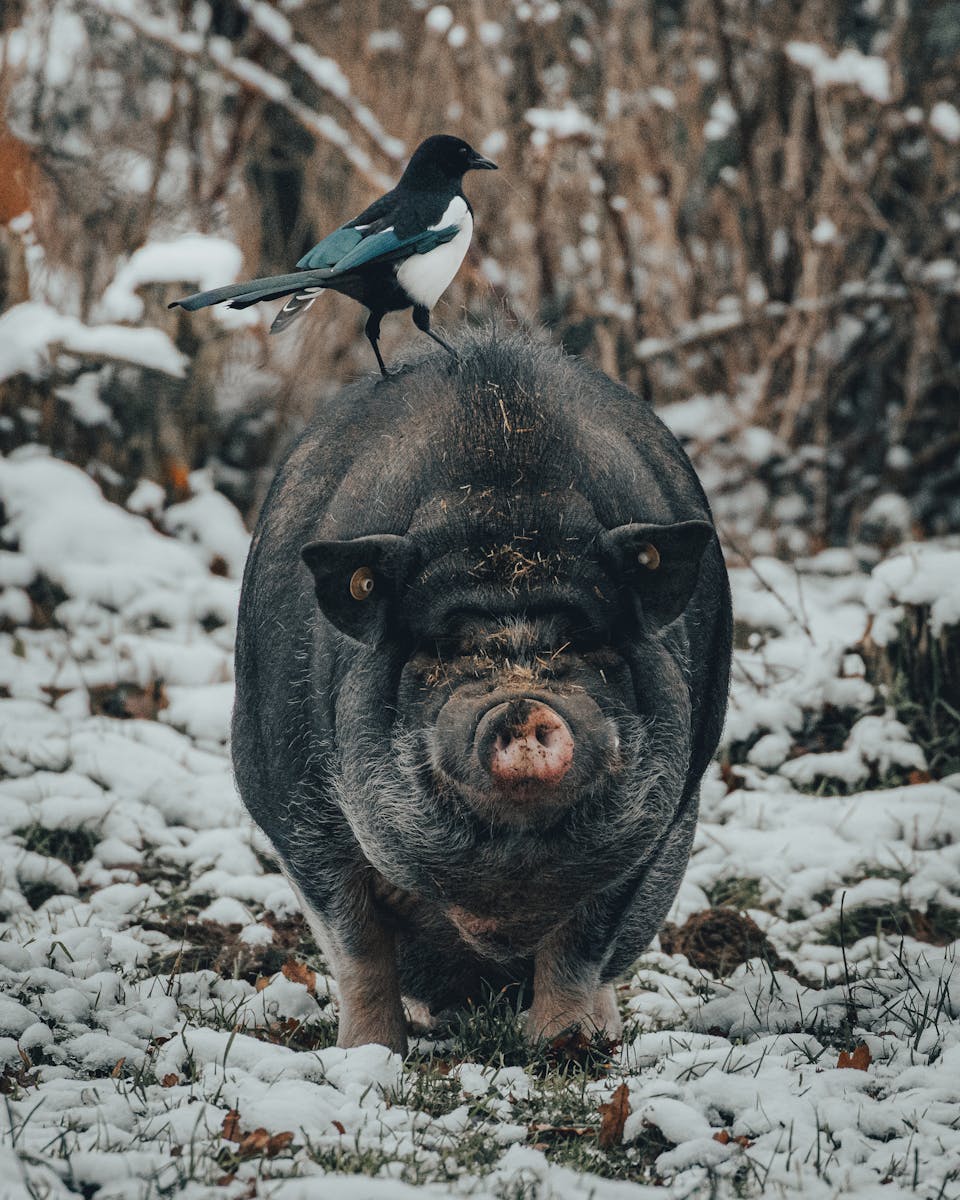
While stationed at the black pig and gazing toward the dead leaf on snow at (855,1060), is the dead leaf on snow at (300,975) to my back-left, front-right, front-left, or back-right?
back-left

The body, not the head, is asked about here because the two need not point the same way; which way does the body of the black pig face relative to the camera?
toward the camera

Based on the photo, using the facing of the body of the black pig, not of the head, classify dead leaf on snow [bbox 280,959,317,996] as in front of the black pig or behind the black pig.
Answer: behind

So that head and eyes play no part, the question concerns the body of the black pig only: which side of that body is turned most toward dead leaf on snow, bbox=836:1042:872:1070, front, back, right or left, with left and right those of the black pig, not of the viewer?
left

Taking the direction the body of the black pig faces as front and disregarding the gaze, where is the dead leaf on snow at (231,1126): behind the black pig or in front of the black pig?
in front
